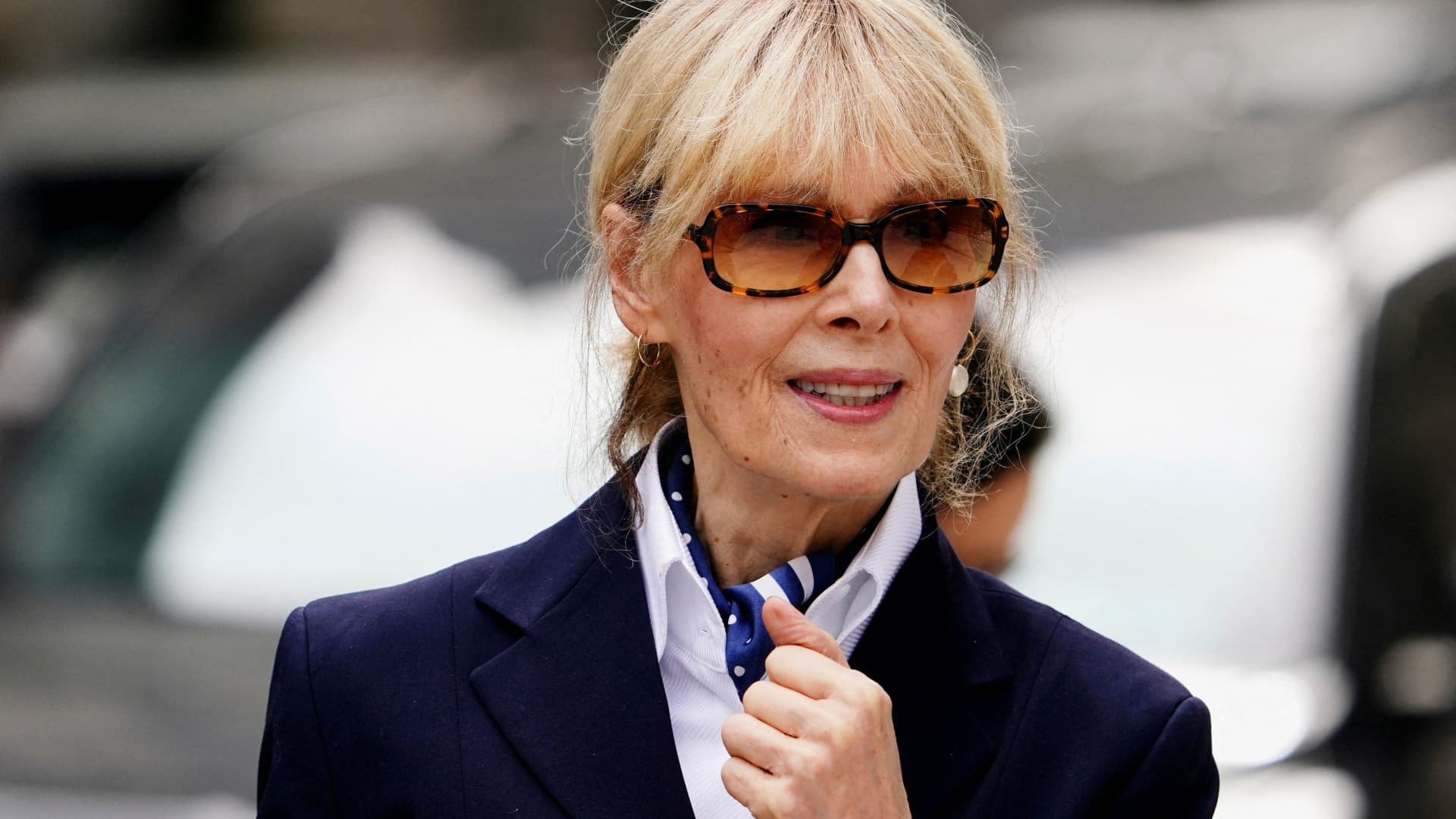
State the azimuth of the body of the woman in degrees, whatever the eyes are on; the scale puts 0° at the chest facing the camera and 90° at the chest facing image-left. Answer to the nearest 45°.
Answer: approximately 0°

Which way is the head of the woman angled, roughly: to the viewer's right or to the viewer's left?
to the viewer's right

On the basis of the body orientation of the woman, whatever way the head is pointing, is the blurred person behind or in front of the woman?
behind
